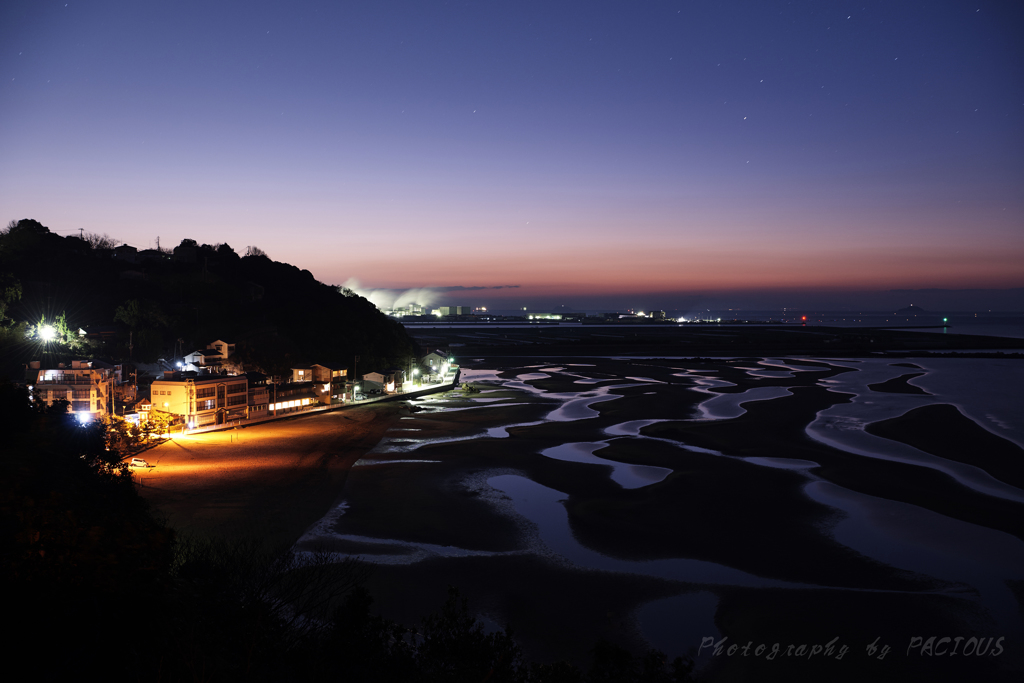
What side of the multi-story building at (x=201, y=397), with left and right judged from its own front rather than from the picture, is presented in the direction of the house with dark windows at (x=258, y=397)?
left

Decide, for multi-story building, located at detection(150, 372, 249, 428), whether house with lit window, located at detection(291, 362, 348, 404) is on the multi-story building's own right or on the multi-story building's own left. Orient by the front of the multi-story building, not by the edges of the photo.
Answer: on the multi-story building's own left

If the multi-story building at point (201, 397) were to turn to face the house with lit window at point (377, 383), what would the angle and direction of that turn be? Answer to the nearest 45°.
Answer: approximately 90° to its left

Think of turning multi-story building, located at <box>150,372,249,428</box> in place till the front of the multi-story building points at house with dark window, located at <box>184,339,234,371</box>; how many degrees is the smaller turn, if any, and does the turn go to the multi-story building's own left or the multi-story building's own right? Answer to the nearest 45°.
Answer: approximately 135° to the multi-story building's own left
